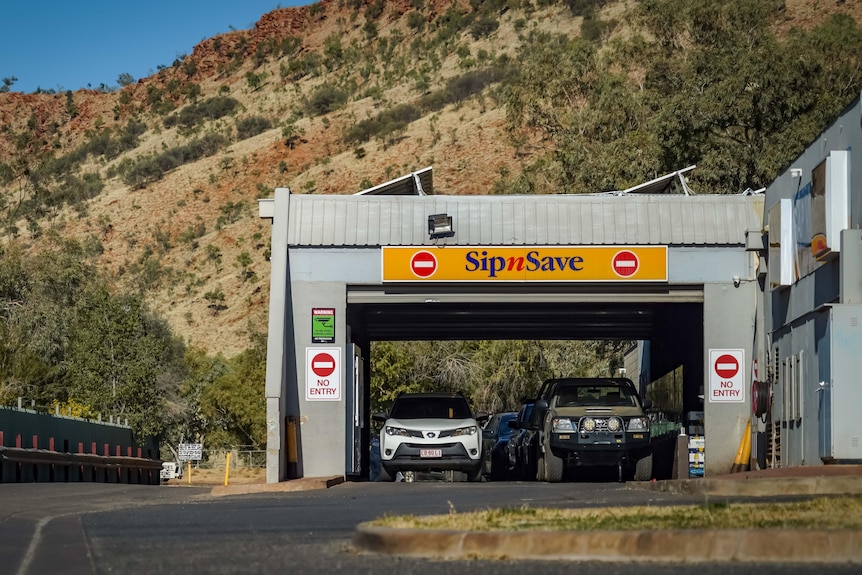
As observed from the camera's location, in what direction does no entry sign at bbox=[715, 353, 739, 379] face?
facing the viewer

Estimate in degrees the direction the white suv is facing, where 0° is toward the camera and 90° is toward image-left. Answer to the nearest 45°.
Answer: approximately 0°

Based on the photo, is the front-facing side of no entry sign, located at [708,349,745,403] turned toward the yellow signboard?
no

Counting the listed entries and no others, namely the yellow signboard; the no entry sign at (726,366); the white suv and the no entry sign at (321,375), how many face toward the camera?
4

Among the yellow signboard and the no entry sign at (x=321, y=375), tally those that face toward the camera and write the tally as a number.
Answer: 2

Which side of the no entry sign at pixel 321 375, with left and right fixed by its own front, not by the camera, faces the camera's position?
front

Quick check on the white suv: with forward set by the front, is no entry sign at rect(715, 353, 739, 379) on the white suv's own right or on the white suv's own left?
on the white suv's own left

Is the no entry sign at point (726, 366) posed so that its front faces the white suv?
no

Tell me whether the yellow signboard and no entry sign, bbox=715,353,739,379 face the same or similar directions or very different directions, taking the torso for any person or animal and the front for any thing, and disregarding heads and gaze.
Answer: same or similar directions

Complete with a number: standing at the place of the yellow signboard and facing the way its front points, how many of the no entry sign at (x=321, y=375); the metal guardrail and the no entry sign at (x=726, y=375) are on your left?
1

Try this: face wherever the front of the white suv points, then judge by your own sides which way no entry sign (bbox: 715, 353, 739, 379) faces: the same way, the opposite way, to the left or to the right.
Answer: the same way

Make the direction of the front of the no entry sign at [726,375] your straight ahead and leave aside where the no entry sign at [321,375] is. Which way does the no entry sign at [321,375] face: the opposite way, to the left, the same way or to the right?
the same way

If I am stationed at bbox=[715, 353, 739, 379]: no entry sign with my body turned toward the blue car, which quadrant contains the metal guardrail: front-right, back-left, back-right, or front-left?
front-left

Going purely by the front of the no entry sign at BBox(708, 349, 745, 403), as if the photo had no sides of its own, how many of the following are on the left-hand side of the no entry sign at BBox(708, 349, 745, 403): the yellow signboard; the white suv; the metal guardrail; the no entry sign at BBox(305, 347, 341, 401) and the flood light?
0

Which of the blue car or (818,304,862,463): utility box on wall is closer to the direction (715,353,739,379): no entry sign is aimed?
the utility box on wall

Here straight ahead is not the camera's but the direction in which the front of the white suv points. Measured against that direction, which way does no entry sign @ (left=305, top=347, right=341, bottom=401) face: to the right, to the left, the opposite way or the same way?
the same way

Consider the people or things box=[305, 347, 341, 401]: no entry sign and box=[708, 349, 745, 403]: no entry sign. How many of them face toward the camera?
2
